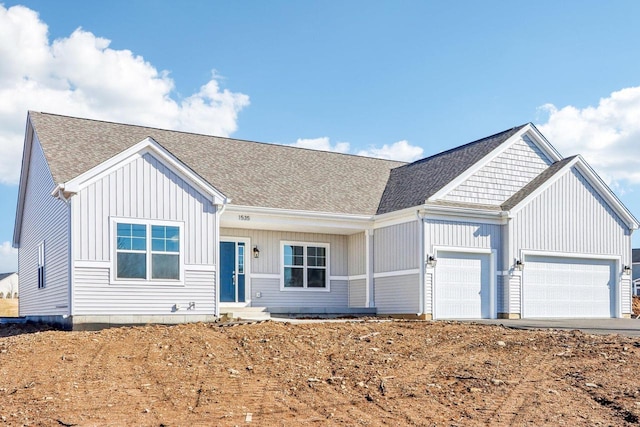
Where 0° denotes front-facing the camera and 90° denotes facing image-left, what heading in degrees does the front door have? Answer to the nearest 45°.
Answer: approximately 0°
